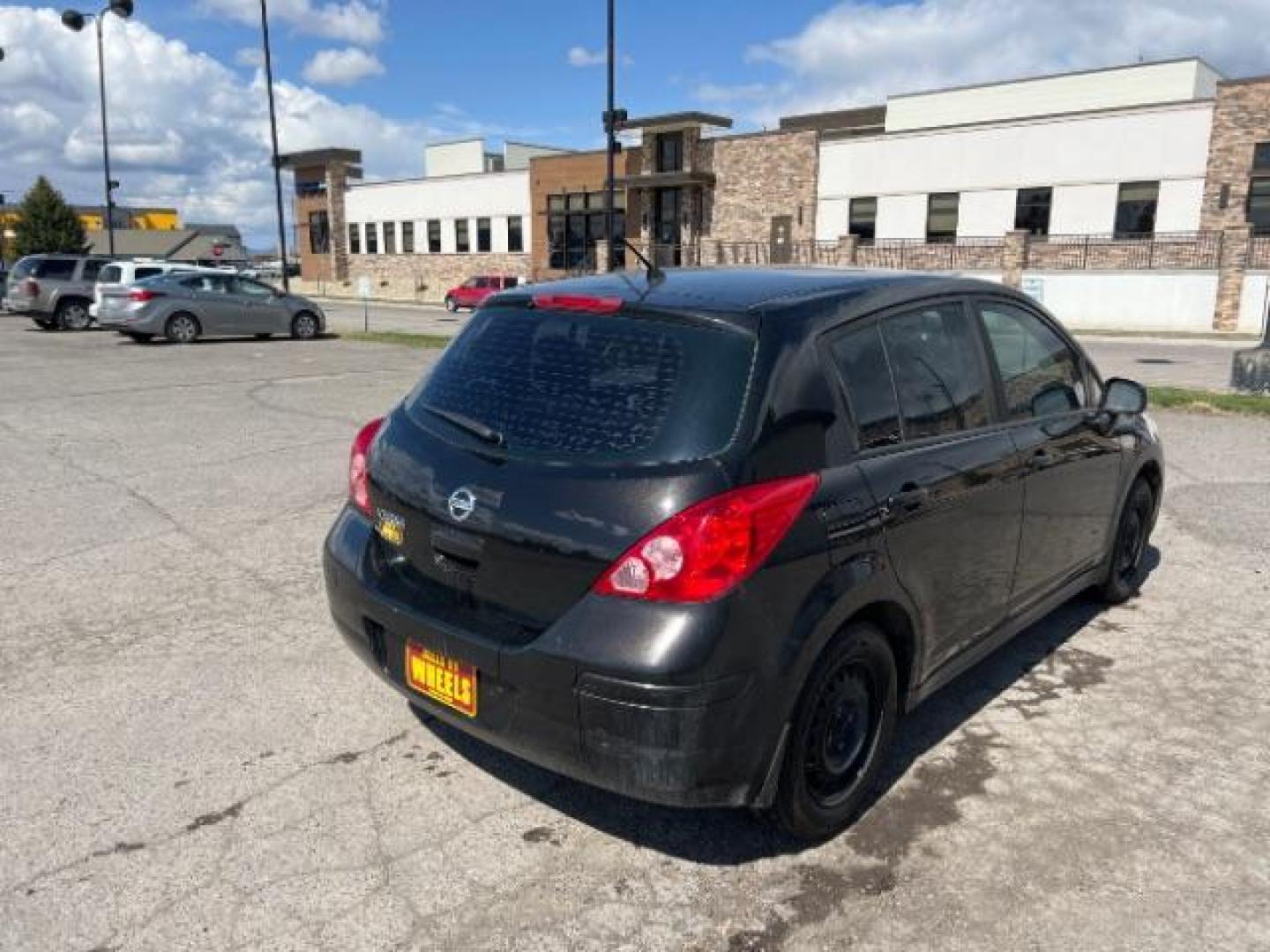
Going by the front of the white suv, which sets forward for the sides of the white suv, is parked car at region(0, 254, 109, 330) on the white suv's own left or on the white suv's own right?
on the white suv's own left

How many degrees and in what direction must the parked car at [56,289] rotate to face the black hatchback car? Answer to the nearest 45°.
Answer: approximately 135° to its right

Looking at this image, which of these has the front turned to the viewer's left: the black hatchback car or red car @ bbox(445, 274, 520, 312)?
the red car

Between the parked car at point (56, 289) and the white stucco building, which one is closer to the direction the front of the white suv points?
the white stucco building

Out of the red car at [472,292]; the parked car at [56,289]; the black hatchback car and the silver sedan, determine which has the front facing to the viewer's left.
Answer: the red car at [472,292]

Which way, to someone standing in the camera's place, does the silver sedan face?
facing away from the viewer and to the right of the viewer

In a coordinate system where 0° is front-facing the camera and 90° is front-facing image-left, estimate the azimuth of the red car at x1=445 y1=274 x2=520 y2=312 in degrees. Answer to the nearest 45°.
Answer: approximately 90°

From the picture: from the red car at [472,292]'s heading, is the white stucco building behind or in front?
behind

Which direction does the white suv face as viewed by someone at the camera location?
facing away from the viewer and to the right of the viewer

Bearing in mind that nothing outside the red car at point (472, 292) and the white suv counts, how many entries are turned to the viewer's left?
1

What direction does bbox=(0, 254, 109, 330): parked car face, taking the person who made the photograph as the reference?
facing away from the viewer and to the right of the viewer

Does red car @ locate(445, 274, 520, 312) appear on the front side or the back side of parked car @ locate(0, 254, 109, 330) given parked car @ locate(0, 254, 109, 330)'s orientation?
on the front side

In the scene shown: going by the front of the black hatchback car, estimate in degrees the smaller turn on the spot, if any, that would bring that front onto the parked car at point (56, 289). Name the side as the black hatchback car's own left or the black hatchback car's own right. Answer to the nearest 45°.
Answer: approximately 90° to the black hatchback car's own left

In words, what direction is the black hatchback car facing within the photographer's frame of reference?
facing away from the viewer and to the right of the viewer

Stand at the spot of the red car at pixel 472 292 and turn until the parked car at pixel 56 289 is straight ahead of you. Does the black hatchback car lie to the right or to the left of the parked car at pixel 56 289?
left
